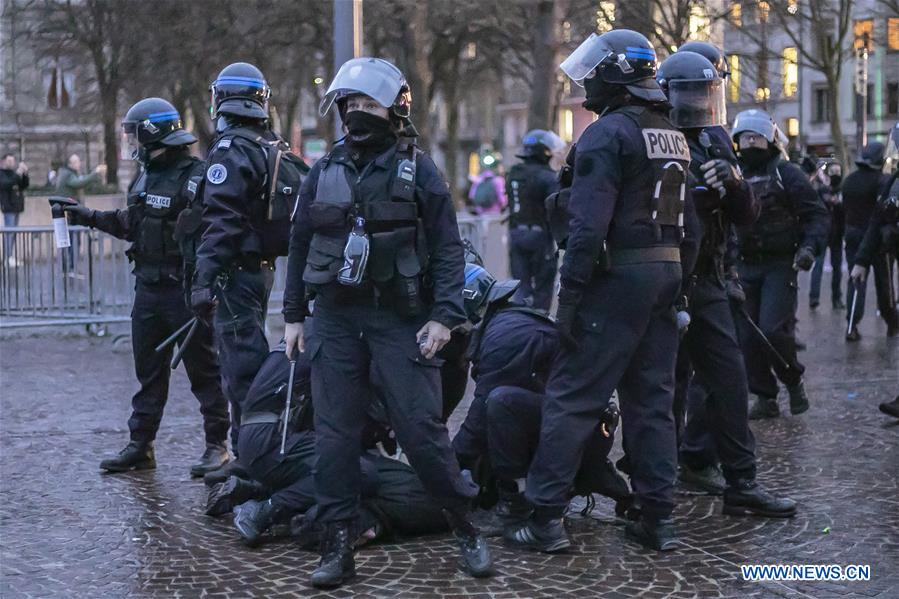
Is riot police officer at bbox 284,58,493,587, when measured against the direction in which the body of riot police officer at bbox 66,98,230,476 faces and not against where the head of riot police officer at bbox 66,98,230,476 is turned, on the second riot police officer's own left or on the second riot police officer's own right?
on the second riot police officer's own left

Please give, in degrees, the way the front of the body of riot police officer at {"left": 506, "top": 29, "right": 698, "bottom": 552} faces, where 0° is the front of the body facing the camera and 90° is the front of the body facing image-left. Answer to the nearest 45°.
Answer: approximately 135°

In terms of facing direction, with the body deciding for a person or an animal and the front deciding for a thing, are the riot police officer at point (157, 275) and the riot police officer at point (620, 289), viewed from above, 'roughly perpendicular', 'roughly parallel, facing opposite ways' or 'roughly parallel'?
roughly perpendicular

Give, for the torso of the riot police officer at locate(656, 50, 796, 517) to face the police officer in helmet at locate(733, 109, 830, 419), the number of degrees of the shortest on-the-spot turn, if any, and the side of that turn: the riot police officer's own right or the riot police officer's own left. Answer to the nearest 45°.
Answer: approximately 135° to the riot police officer's own left

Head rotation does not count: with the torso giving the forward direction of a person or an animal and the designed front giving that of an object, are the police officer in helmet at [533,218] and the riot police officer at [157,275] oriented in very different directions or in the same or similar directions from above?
very different directions

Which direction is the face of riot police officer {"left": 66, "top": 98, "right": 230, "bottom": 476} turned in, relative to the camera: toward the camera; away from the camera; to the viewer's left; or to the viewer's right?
to the viewer's left
